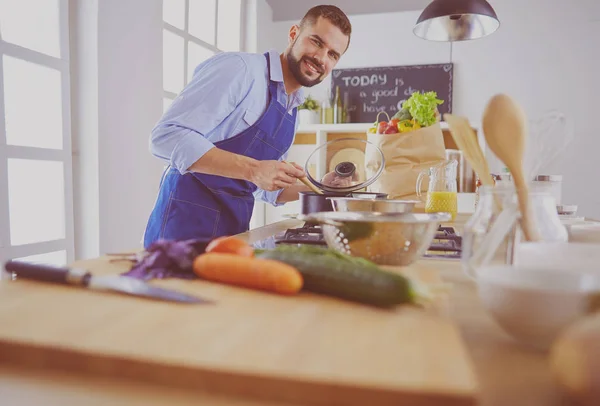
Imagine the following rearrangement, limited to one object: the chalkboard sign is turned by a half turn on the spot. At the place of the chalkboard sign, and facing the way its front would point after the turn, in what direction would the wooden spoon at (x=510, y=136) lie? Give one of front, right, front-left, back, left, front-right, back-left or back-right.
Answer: back

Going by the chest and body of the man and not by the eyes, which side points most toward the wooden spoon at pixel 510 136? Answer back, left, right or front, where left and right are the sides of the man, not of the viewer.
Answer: front

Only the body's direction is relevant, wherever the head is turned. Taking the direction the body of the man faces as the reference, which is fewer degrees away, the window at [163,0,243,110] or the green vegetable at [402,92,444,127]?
the green vegetable

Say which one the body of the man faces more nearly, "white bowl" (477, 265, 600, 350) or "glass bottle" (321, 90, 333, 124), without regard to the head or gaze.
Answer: the white bowl

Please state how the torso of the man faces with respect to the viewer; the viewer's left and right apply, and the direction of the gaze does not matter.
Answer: facing the viewer and to the right of the viewer

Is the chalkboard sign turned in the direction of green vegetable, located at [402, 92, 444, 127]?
yes

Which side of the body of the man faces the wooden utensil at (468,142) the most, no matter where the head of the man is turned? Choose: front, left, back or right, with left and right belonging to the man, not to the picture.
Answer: front

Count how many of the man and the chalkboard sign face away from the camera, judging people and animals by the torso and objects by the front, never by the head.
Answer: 0

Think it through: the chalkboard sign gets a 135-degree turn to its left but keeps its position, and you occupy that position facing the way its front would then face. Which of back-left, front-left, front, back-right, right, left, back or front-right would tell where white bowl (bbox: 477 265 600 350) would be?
back-right

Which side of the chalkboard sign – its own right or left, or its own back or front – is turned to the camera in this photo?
front

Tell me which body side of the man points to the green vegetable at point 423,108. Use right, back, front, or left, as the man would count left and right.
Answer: left

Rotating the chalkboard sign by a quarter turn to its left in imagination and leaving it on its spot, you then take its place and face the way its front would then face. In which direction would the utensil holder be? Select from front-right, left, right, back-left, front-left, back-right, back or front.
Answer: right
